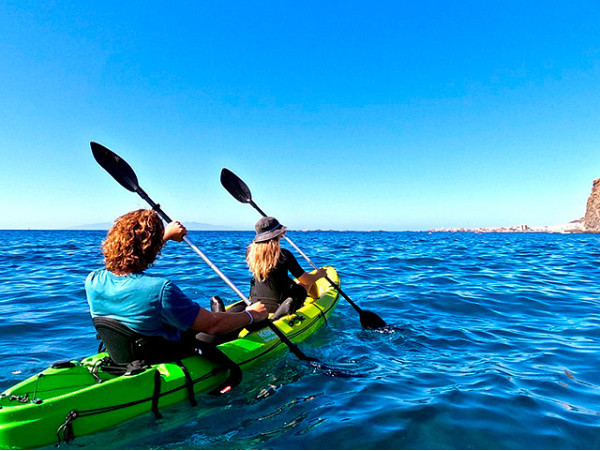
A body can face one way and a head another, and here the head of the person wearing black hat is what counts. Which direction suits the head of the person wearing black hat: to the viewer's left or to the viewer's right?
to the viewer's right

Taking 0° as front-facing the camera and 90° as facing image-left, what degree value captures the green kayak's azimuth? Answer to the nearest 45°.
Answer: approximately 225°

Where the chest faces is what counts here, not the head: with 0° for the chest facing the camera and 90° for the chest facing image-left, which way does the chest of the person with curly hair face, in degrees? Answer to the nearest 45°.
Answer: approximately 225°

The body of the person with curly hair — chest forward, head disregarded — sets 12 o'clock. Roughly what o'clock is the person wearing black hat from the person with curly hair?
The person wearing black hat is roughly at 12 o'clock from the person with curly hair.

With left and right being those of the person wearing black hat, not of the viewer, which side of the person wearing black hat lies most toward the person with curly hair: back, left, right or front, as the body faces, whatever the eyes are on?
back
